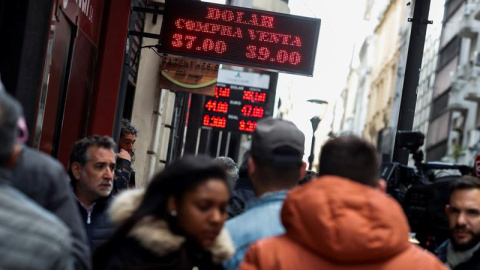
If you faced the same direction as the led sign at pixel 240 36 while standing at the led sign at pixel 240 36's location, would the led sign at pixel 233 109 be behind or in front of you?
behind

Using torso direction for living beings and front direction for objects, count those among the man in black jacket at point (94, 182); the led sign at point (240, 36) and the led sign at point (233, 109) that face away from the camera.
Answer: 0

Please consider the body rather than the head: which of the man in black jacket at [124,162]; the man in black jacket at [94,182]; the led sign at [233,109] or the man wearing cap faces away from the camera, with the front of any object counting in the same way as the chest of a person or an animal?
the man wearing cap

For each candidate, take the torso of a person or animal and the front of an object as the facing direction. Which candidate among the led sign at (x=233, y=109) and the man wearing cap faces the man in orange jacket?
the led sign

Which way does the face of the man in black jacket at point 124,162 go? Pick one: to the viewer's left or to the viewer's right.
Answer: to the viewer's right

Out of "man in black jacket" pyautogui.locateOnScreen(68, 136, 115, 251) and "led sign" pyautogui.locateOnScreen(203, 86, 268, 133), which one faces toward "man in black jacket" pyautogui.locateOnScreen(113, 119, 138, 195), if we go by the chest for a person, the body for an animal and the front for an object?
the led sign

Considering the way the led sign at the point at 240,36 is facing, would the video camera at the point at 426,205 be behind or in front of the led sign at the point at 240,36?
in front

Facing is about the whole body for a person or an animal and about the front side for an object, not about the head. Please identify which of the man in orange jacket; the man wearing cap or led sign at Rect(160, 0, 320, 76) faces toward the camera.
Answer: the led sign

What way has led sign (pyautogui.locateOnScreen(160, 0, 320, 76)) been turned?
toward the camera

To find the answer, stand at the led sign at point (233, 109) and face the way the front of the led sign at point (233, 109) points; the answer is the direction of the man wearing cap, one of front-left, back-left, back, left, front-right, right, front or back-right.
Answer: front

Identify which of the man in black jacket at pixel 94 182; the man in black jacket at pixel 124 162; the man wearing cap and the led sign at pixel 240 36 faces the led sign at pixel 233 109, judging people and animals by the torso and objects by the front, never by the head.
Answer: the man wearing cap

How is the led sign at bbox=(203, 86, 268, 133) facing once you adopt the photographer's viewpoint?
facing the viewer

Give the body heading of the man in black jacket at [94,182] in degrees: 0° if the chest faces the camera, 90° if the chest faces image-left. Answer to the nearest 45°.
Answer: approximately 315°

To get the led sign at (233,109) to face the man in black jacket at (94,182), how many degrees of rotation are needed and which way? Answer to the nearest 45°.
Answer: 0° — it already faces them

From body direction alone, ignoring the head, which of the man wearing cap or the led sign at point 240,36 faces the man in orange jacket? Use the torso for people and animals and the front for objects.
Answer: the led sign

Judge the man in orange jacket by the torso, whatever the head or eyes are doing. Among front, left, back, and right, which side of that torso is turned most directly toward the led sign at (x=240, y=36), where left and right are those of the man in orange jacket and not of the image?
front

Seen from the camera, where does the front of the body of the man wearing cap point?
away from the camera
